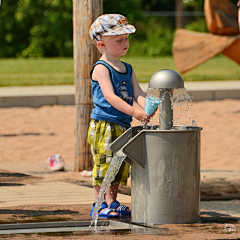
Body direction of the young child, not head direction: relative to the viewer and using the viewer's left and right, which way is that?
facing the viewer and to the right of the viewer

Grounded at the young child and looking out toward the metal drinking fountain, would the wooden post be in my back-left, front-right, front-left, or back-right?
back-left

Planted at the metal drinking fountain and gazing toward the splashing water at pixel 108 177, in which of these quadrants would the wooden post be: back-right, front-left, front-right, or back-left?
front-right

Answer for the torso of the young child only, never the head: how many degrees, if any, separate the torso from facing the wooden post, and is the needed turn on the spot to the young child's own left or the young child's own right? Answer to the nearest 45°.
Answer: approximately 135° to the young child's own left
